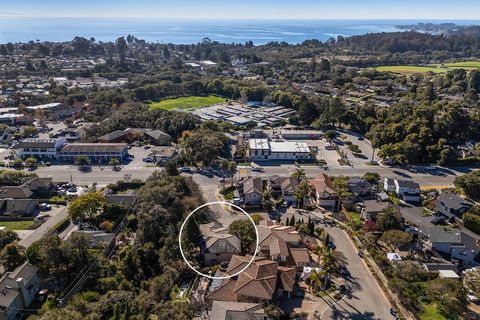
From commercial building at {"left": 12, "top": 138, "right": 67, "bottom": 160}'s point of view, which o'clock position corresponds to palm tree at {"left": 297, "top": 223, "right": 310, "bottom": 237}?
The palm tree is roughly at 11 o'clock from the commercial building.

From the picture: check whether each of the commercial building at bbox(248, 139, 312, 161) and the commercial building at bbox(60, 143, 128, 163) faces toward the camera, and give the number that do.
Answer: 2

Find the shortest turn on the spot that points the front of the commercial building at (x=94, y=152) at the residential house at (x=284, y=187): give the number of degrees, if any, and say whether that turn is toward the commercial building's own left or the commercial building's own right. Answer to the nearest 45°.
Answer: approximately 45° to the commercial building's own left

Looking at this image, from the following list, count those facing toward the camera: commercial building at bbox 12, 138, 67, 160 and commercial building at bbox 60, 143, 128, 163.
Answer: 2

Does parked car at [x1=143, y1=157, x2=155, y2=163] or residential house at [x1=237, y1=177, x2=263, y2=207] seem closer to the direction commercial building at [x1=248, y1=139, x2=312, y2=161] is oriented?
the residential house

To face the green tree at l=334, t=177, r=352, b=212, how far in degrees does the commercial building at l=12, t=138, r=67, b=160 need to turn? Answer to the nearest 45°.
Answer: approximately 45° to its left

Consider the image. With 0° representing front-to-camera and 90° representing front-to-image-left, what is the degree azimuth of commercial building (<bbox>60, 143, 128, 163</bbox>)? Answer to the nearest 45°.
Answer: approximately 0°

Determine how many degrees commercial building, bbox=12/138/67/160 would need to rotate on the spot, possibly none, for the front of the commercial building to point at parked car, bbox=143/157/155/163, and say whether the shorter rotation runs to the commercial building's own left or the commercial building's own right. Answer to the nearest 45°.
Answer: approximately 45° to the commercial building's own left

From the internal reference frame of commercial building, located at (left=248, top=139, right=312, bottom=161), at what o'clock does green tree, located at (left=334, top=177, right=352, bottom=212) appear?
The green tree is roughly at 11 o'clock from the commercial building.

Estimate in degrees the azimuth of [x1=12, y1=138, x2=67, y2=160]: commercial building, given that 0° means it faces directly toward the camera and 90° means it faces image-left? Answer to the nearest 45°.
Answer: approximately 0°
